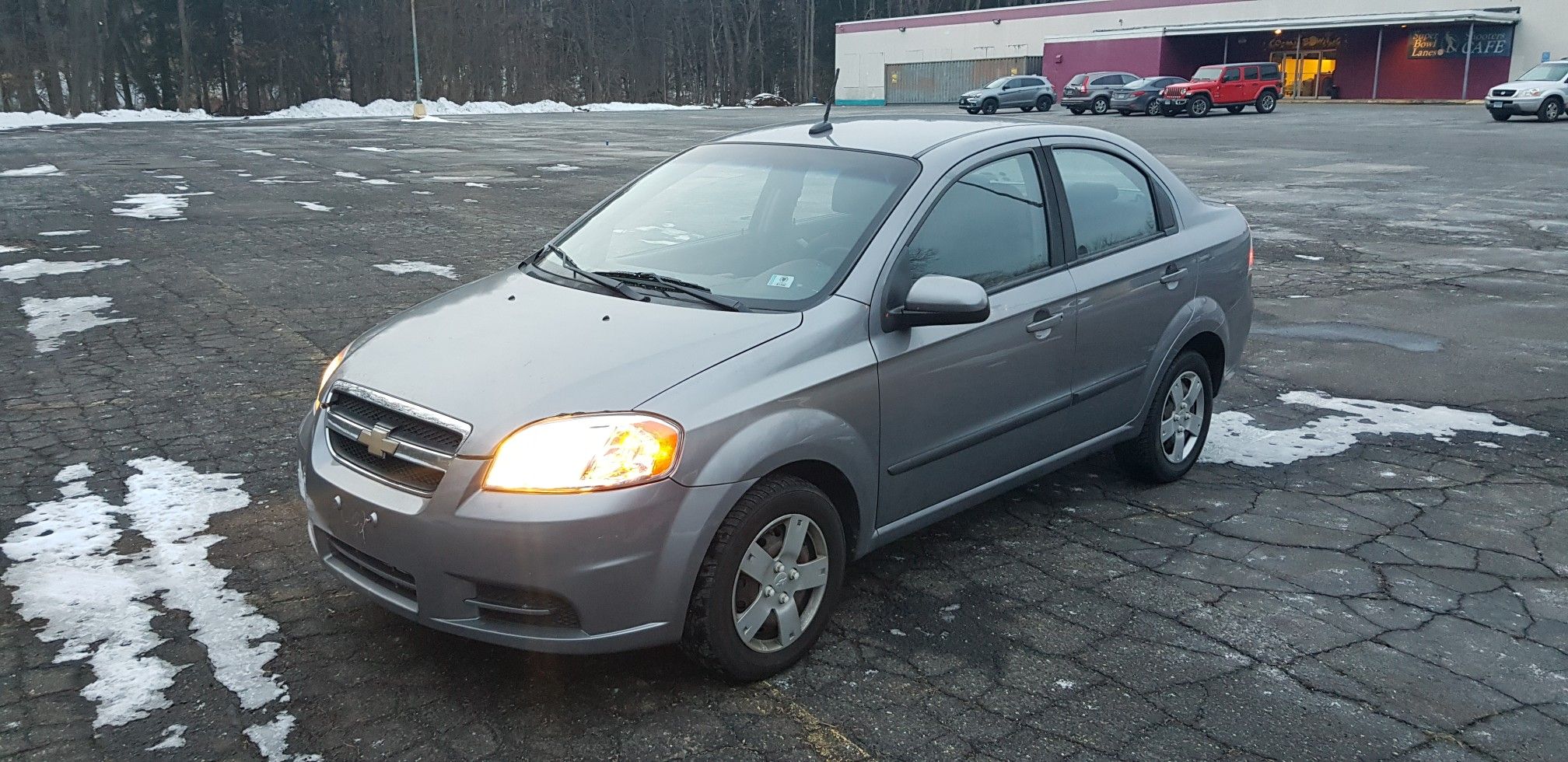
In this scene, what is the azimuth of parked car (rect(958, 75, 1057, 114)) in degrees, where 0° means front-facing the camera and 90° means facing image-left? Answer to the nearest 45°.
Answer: approximately 45°

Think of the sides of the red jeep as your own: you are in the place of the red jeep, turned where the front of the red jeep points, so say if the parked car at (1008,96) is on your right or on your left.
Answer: on your right

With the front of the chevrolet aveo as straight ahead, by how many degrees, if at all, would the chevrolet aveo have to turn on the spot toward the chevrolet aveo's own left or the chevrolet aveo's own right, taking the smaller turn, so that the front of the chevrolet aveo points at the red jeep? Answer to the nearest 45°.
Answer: approximately 135° to the chevrolet aveo's own right

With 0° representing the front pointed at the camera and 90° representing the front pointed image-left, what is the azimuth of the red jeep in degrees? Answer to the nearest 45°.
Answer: approximately 45°

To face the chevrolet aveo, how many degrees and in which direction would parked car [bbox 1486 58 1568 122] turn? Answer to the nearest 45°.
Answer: approximately 45° to its left
